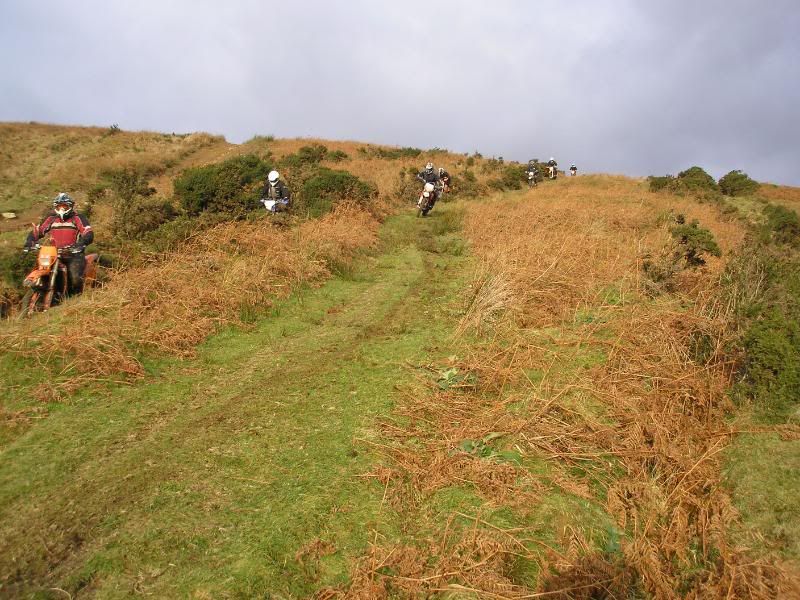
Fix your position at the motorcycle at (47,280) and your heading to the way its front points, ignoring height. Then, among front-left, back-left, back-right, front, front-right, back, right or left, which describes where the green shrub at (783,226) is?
back-left

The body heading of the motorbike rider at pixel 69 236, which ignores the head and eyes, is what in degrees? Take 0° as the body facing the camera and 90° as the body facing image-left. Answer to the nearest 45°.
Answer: approximately 45°

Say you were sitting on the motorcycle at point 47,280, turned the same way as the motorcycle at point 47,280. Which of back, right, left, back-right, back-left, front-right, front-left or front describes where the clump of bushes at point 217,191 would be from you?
back

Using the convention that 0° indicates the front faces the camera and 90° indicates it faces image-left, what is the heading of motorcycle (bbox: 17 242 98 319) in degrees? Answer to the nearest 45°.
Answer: approximately 45°

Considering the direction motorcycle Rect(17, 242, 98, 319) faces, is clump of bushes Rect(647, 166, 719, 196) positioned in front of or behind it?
behind

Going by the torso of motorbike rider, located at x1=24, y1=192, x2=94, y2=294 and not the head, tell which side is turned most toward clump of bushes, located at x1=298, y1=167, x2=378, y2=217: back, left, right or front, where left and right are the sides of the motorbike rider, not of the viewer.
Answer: back

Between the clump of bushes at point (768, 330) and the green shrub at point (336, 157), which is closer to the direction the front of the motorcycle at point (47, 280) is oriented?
the clump of bushes

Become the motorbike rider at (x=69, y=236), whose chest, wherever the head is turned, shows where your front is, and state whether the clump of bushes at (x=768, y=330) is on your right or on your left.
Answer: on your left

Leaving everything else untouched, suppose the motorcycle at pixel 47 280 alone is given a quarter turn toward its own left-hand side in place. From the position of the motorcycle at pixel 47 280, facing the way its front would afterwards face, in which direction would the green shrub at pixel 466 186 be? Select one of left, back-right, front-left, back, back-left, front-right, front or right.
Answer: left
